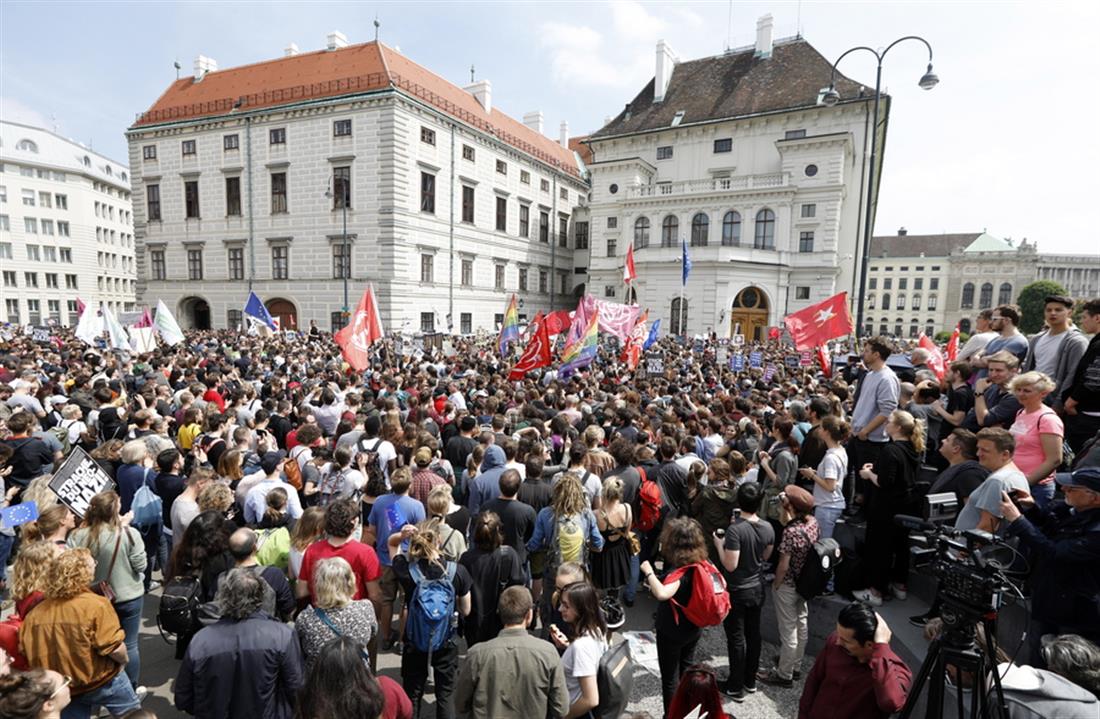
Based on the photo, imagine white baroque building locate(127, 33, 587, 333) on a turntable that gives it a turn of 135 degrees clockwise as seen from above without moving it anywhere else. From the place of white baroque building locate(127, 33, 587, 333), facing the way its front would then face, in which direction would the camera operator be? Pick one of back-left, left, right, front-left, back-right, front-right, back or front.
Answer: back

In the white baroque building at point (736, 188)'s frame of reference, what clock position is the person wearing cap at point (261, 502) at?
The person wearing cap is roughly at 12 o'clock from the white baroque building.

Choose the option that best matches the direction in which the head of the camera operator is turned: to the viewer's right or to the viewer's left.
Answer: to the viewer's left

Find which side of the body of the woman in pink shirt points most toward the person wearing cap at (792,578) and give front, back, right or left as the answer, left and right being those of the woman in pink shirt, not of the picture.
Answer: front

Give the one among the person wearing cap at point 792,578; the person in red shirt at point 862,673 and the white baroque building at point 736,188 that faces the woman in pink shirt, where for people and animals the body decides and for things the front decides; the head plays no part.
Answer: the white baroque building

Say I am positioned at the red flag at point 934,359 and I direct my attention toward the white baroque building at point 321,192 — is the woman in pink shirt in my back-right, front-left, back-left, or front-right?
back-left

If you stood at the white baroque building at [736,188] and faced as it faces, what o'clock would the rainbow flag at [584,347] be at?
The rainbow flag is roughly at 12 o'clock from the white baroque building.

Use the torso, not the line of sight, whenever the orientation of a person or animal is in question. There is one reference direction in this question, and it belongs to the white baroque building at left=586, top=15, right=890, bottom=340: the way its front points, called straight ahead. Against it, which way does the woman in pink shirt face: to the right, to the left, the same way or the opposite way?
to the right

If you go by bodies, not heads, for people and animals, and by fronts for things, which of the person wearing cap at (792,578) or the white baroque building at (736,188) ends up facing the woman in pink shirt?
the white baroque building
